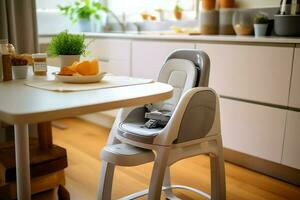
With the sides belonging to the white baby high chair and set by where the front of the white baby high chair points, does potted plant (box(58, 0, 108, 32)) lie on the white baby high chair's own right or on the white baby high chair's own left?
on the white baby high chair's own right

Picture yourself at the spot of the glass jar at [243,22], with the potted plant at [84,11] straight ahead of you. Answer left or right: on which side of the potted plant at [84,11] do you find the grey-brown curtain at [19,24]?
left

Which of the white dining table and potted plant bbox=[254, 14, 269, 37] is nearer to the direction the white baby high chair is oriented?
the white dining table

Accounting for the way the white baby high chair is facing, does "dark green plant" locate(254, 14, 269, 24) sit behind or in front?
behind

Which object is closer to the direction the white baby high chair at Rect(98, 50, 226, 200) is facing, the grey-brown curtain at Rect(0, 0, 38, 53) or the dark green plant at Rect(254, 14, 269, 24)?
the grey-brown curtain

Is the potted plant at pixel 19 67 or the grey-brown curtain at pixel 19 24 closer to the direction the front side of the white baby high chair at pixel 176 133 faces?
the potted plant

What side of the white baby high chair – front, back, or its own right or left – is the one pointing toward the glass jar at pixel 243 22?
back

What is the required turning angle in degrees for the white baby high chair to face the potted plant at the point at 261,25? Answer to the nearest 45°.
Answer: approximately 180°

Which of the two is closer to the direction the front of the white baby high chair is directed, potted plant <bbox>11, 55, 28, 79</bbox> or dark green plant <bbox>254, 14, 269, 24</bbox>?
the potted plant

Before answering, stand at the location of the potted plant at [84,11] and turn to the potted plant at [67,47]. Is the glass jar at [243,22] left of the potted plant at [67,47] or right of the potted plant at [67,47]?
left

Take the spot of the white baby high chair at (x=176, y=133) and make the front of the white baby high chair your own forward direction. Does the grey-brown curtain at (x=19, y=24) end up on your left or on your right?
on your right

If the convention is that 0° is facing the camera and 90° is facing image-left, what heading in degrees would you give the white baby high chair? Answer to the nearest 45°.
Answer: approximately 45°
